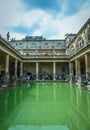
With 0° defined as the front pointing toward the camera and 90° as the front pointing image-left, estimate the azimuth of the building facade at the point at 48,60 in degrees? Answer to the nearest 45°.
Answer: approximately 0°
